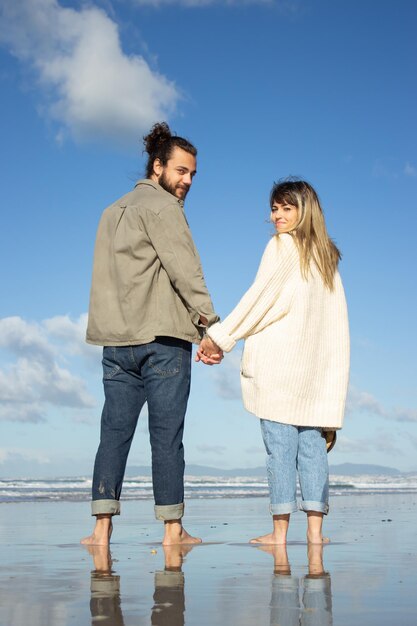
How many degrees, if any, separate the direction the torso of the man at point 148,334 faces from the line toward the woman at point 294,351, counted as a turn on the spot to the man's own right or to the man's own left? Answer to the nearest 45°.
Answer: approximately 45° to the man's own right

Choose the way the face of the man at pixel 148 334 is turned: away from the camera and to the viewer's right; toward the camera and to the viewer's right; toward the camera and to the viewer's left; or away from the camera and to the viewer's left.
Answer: toward the camera and to the viewer's right

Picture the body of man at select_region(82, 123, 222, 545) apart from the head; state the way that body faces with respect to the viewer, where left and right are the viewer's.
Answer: facing away from the viewer and to the right of the viewer

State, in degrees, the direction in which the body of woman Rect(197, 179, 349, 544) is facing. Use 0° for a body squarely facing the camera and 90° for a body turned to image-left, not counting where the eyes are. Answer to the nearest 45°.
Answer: approximately 135°

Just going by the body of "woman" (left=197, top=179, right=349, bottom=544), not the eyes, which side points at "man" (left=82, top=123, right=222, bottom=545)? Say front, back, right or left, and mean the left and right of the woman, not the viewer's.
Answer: left

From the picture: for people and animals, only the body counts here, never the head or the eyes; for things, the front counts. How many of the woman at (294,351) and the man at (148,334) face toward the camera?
0

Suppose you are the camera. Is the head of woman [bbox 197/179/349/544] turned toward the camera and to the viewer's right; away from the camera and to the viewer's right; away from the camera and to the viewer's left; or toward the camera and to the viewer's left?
toward the camera and to the viewer's left
